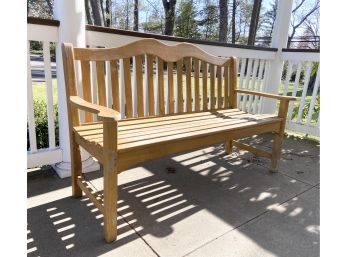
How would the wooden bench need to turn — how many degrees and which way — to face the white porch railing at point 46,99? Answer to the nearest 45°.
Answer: approximately 135° to its right

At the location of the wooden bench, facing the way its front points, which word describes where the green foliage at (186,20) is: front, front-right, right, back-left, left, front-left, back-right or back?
back-left

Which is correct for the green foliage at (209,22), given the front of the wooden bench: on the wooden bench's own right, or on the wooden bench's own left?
on the wooden bench's own left

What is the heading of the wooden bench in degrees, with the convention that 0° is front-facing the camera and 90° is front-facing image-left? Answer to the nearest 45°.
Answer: approximately 315°

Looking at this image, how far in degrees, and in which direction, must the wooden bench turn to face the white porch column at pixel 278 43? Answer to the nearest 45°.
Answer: approximately 90° to its left

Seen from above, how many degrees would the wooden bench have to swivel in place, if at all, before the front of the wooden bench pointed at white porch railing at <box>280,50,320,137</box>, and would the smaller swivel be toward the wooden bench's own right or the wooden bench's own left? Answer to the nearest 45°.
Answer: approximately 90° to the wooden bench's own left

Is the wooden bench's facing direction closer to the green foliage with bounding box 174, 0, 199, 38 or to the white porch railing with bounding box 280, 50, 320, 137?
the white porch railing
